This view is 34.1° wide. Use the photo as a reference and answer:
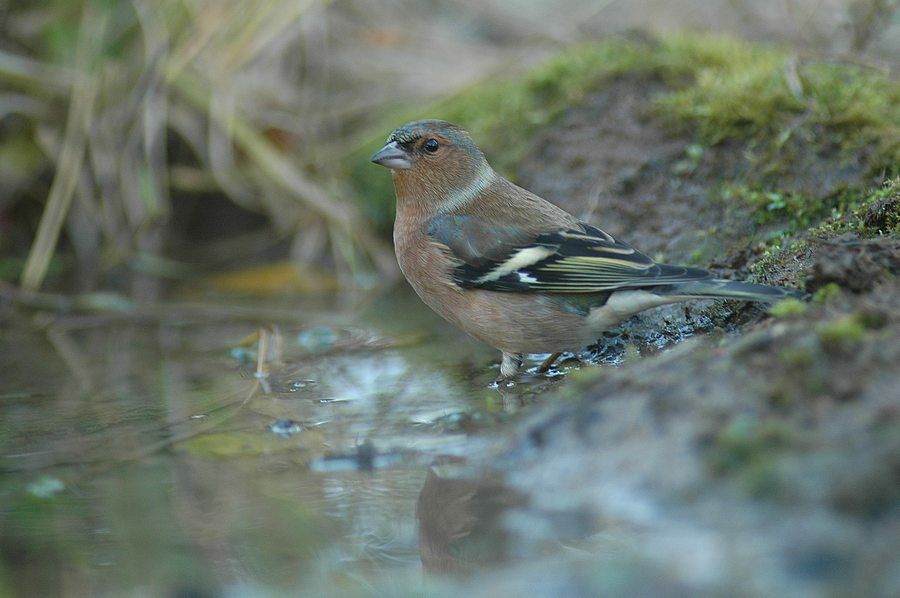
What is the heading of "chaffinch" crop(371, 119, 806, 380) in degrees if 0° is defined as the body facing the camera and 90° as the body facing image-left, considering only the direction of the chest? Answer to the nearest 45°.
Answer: approximately 90°

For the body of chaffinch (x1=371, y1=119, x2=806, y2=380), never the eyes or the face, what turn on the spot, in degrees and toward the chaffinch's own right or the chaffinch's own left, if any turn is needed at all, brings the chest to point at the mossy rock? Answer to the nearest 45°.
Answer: approximately 135° to the chaffinch's own right
